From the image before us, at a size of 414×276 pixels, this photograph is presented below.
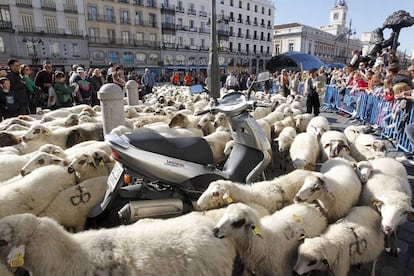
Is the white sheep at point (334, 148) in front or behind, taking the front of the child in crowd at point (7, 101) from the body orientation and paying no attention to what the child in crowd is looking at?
in front

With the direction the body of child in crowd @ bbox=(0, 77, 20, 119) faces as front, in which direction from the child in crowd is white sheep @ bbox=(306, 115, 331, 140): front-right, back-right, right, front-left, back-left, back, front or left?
front

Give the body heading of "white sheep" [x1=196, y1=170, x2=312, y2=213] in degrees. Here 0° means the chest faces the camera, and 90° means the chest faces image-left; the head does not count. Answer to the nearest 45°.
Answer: approximately 90°

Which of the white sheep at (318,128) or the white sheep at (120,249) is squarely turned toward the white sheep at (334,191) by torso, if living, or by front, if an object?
the white sheep at (318,128)

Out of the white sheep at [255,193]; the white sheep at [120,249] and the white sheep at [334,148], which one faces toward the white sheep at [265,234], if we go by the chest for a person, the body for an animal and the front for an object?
the white sheep at [334,148]

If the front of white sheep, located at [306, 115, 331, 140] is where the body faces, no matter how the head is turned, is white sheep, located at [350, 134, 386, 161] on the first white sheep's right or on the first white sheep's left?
on the first white sheep's left

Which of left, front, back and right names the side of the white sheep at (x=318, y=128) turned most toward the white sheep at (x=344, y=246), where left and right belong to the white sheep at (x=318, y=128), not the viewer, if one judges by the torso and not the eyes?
front

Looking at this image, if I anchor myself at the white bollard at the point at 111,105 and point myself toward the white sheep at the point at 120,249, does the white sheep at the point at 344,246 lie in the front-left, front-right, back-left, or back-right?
front-left

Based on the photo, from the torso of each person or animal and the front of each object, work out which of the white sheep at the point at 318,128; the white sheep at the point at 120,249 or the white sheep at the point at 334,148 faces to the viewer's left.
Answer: the white sheep at the point at 120,249

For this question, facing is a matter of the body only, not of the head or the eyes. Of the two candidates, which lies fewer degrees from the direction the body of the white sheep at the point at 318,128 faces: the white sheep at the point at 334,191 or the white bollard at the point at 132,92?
the white sheep

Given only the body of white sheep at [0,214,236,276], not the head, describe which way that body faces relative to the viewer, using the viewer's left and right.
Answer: facing to the left of the viewer

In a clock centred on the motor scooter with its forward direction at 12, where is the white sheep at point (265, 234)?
The white sheep is roughly at 3 o'clock from the motor scooter.

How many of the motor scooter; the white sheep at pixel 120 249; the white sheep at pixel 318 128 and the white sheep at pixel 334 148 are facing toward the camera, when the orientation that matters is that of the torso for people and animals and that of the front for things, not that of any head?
2

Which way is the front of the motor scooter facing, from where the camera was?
facing away from the viewer and to the right of the viewer

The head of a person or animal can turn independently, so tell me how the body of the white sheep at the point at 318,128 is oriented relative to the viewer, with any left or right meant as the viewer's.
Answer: facing the viewer

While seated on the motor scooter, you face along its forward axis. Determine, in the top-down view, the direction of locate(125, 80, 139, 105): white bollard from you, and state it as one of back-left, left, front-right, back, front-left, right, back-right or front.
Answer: front-left

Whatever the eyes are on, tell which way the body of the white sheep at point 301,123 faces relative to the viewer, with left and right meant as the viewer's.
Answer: facing the viewer and to the left of the viewer
